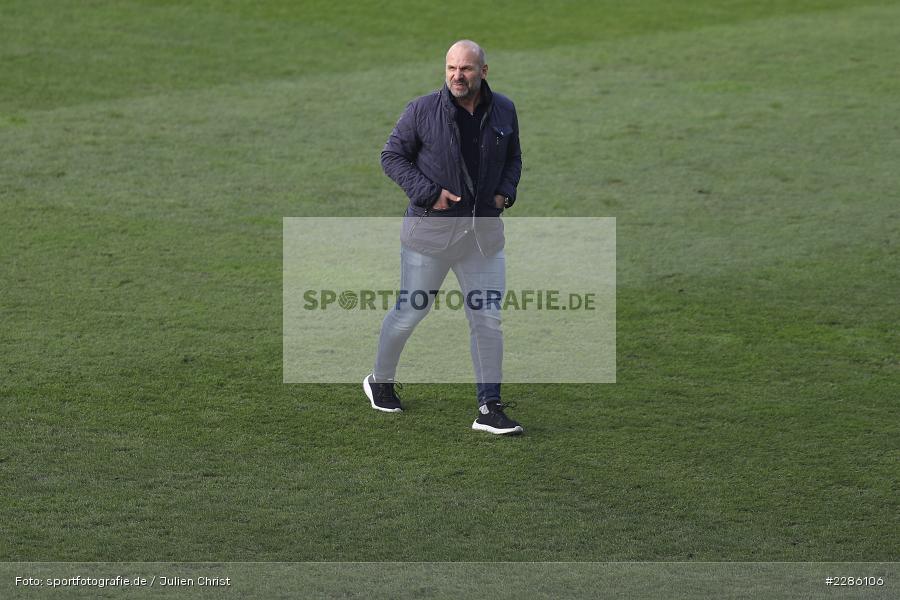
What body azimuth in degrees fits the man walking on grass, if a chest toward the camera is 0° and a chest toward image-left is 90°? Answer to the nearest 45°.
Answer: approximately 315°
